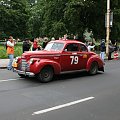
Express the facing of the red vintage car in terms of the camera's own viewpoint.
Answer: facing the viewer and to the left of the viewer
